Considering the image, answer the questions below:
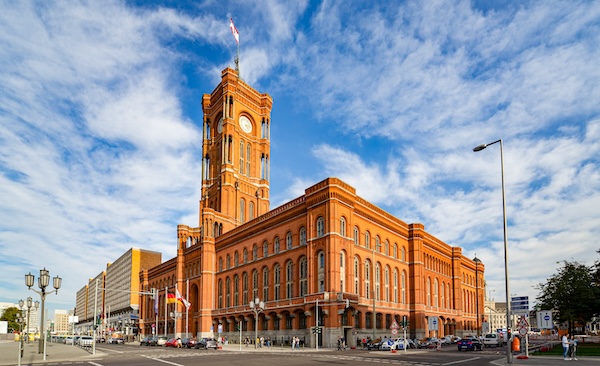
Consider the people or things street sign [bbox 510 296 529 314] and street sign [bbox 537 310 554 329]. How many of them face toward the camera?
2

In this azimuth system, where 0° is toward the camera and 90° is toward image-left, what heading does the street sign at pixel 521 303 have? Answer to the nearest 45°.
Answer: approximately 0°

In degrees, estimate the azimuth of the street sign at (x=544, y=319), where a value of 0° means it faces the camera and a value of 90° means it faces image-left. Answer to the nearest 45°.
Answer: approximately 0°
